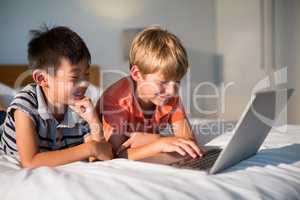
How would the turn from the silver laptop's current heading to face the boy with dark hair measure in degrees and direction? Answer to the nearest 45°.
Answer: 0° — it already faces them

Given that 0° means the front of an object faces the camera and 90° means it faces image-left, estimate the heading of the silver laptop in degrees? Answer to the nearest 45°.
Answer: approximately 135°
